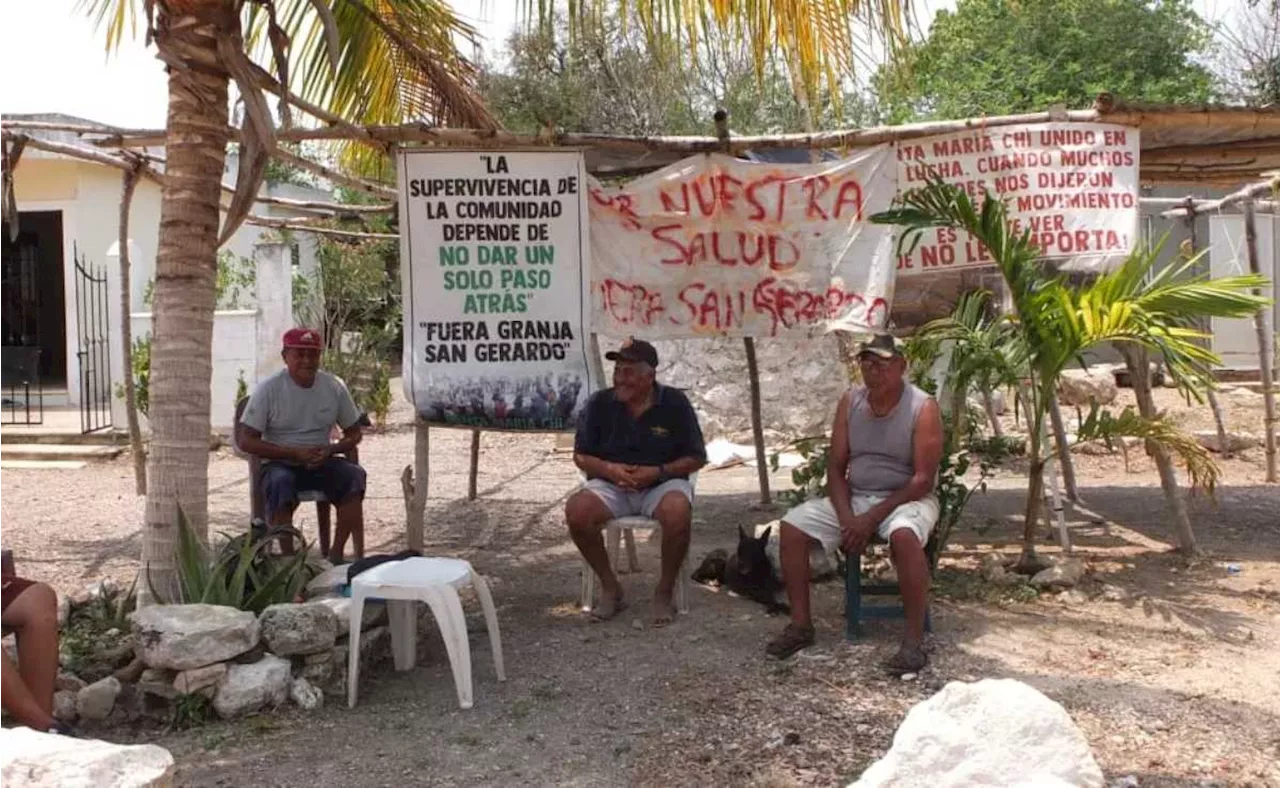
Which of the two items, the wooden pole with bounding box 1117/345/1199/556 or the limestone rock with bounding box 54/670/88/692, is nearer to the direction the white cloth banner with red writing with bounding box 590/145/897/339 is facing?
the limestone rock

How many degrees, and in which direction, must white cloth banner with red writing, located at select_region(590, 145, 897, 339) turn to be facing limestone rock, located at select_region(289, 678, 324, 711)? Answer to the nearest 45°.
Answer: approximately 45° to its right

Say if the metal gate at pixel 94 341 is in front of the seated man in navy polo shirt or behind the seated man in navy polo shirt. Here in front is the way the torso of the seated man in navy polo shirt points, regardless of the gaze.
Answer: behind

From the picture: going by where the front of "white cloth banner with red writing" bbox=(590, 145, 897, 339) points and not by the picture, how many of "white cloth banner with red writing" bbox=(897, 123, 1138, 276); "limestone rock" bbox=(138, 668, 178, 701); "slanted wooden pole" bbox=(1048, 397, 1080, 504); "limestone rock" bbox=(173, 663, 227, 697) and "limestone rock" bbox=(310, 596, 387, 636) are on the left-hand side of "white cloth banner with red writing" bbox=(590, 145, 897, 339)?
2

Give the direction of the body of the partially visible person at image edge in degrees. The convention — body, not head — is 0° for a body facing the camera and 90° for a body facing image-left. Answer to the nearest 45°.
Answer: approximately 270°

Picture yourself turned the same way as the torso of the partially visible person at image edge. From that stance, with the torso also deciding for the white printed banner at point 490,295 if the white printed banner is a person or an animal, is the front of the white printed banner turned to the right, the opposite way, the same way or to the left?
to the right

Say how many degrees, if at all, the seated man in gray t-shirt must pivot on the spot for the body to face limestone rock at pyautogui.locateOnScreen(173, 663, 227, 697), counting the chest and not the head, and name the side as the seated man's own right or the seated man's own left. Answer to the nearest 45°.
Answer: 0° — they already face it

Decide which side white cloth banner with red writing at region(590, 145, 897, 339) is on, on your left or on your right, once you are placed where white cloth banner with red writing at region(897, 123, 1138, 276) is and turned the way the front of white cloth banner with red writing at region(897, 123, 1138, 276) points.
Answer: on your right

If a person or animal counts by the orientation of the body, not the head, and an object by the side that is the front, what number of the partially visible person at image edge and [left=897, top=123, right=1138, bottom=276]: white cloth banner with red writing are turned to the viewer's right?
1

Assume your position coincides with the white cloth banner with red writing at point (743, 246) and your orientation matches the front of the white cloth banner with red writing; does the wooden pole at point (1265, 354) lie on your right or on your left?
on your left

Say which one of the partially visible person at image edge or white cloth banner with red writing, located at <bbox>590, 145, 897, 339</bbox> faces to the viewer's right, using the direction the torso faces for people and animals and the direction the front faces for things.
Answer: the partially visible person at image edge
